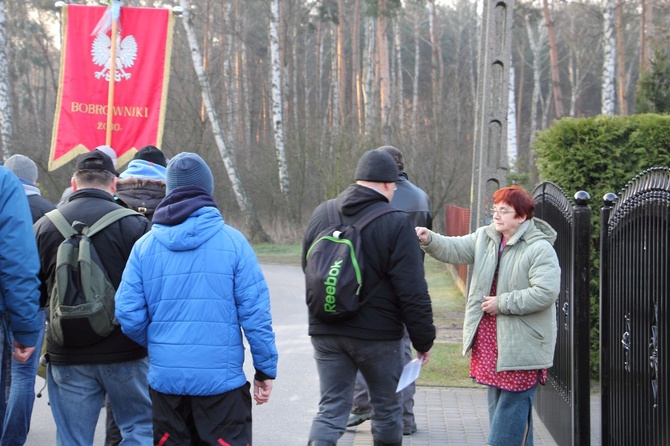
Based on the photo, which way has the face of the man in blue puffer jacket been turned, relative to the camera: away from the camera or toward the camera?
away from the camera

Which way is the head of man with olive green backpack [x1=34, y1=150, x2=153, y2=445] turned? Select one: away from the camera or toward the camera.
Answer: away from the camera

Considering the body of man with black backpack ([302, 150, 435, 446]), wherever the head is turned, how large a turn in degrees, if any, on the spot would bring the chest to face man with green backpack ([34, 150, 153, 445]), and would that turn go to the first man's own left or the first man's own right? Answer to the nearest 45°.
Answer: approximately 135° to the first man's own left

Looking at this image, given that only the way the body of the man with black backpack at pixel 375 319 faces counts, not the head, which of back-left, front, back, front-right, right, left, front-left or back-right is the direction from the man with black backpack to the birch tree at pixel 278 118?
front-left

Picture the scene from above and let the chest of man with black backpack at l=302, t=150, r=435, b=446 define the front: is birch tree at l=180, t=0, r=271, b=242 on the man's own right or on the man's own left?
on the man's own left

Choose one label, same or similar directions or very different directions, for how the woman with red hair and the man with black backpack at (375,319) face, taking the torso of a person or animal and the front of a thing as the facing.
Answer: very different directions

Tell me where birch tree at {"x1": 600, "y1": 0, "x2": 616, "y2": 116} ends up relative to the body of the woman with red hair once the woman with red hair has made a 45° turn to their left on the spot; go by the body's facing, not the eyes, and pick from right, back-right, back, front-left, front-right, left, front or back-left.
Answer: back

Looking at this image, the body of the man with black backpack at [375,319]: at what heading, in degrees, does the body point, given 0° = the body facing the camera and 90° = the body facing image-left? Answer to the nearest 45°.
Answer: approximately 225°

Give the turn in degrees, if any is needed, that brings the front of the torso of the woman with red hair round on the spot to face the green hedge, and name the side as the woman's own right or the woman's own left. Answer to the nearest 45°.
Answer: approximately 135° to the woman's own right

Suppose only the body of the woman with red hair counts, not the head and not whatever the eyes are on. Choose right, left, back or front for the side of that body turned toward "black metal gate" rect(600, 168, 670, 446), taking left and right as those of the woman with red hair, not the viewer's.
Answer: left

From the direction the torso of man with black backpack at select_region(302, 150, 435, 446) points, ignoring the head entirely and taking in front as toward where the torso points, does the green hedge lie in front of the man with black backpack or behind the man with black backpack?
in front

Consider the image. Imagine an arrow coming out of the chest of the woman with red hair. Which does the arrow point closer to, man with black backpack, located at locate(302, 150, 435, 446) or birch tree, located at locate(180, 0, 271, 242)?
the man with black backpack

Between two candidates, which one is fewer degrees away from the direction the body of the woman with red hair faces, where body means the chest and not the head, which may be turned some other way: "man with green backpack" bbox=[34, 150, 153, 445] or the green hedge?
the man with green backpack
